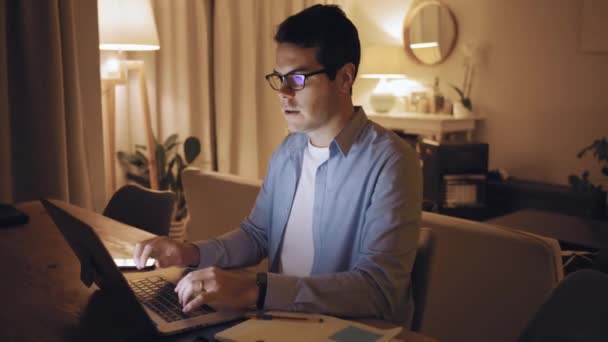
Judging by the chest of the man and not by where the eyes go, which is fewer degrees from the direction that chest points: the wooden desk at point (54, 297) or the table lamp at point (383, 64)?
the wooden desk

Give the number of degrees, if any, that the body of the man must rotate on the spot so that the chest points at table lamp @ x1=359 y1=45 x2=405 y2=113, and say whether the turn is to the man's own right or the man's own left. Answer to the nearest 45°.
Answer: approximately 135° to the man's own right

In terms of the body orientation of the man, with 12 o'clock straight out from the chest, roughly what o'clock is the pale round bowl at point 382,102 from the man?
The pale round bowl is roughly at 5 o'clock from the man.

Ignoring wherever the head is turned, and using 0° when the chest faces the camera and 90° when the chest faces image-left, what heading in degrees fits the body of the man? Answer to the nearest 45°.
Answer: approximately 45°

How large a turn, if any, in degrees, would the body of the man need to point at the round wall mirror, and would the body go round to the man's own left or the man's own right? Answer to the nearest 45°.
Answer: approximately 135° to the man's own right

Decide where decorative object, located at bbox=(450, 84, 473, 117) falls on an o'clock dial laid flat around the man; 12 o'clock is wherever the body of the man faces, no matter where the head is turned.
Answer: The decorative object is roughly at 5 o'clock from the man.

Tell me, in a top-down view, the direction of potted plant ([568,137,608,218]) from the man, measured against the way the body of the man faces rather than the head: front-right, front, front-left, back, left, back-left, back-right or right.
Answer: back

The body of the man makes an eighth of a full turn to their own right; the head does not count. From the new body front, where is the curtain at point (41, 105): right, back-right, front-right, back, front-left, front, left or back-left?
front-right

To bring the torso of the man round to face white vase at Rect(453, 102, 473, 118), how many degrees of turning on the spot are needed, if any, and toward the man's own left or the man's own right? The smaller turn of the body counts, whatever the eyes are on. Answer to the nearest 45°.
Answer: approximately 135° to the man's own right

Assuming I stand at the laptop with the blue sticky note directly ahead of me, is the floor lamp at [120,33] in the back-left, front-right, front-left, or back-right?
back-left
